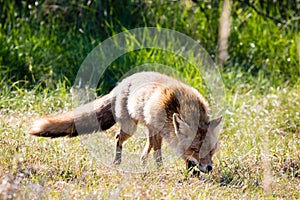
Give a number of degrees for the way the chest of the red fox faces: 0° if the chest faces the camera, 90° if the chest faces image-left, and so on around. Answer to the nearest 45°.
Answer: approximately 315°
